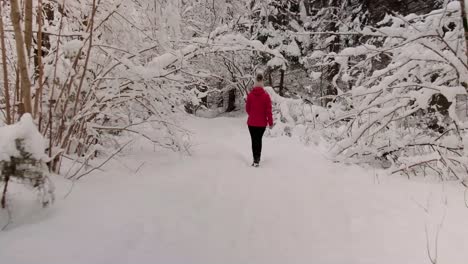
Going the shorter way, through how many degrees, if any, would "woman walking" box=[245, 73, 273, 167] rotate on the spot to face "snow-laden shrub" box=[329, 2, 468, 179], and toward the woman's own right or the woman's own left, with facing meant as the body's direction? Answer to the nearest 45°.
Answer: approximately 135° to the woman's own right

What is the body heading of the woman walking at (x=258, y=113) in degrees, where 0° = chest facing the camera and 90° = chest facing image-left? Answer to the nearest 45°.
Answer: approximately 180°

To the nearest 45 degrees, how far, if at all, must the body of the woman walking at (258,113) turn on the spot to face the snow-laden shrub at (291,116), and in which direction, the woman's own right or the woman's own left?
0° — they already face it

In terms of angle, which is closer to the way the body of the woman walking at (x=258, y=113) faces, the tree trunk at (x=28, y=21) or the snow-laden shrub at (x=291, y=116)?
the snow-laden shrub

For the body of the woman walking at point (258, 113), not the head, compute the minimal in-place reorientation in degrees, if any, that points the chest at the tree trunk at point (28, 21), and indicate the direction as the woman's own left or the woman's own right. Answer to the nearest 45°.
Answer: approximately 135° to the woman's own left

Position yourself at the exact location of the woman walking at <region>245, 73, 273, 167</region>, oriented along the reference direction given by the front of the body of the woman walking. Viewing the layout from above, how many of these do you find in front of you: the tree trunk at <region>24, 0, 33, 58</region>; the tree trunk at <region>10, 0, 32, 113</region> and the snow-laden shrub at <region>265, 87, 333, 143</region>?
1

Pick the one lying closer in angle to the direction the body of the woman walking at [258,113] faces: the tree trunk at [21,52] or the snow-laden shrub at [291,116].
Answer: the snow-laden shrub

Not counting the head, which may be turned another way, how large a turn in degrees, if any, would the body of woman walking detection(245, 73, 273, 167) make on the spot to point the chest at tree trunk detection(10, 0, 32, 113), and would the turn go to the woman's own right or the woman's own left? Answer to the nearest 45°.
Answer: approximately 135° to the woman's own left
